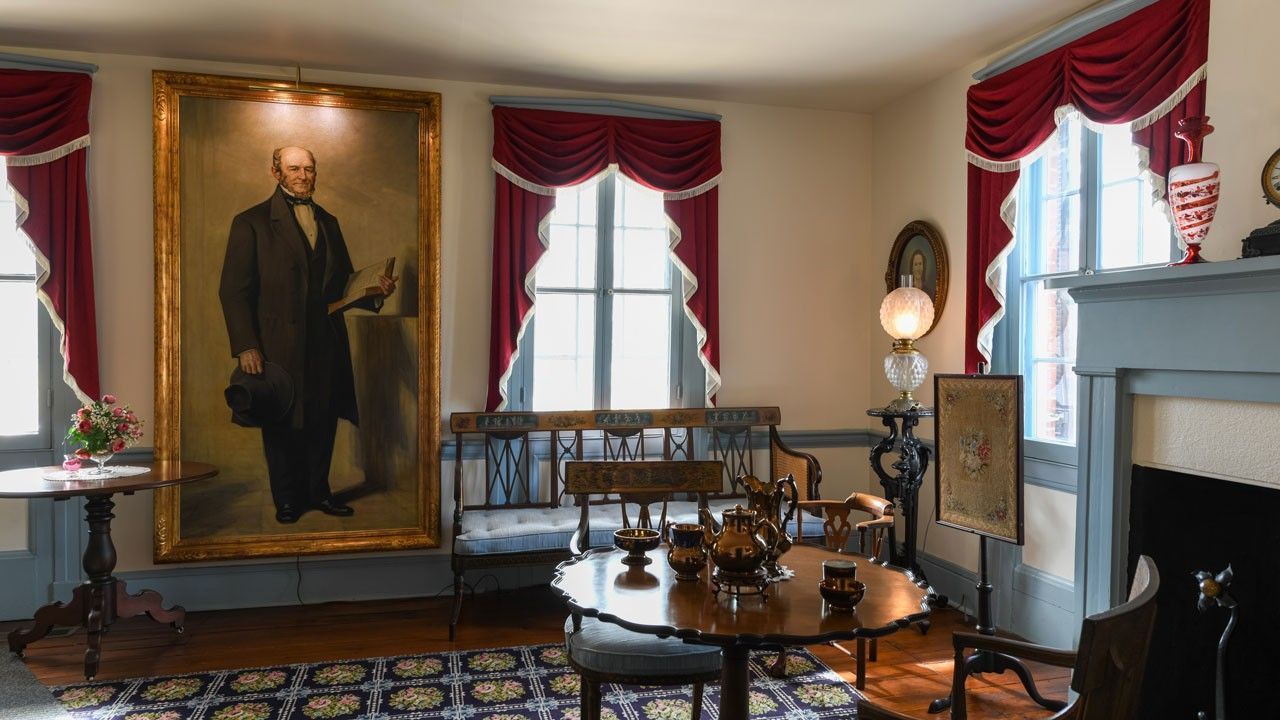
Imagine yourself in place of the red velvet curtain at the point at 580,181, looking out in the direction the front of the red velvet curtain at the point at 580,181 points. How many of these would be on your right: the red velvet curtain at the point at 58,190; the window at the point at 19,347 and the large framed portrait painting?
3

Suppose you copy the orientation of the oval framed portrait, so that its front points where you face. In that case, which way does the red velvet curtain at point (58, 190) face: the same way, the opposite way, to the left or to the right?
to the left

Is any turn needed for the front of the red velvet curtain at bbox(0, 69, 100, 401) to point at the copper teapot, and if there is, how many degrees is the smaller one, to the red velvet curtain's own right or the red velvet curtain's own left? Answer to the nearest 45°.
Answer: approximately 45° to the red velvet curtain's own left

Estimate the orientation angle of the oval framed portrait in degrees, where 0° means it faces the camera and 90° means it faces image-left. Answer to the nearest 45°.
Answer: approximately 45°

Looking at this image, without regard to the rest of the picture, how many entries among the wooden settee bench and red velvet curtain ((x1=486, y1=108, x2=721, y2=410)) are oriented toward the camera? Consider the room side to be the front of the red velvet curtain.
2

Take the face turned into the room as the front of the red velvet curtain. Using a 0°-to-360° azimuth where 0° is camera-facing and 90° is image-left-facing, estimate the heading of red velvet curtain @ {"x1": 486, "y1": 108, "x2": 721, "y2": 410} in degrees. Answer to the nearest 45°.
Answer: approximately 0°

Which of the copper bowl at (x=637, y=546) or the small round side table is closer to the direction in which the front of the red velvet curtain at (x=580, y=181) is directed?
the copper bowl

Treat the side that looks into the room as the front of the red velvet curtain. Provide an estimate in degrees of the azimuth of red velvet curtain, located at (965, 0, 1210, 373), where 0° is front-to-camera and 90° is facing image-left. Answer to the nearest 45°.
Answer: approximately 45°
